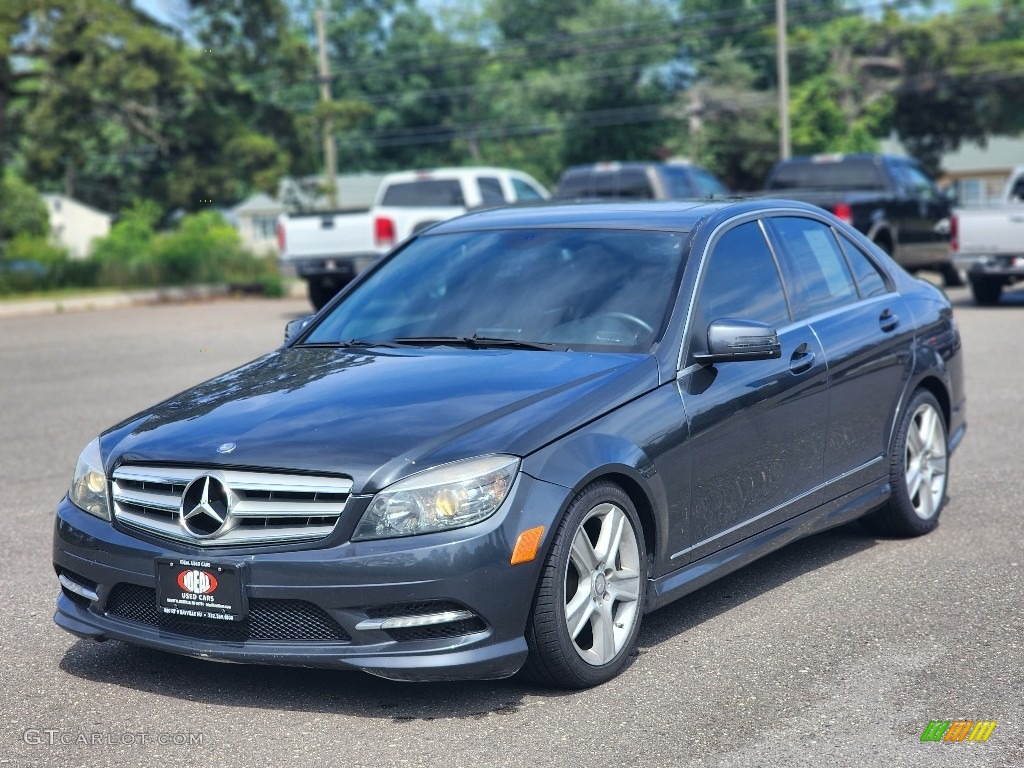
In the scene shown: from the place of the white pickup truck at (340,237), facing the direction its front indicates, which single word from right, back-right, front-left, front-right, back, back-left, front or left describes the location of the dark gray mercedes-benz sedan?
back-right

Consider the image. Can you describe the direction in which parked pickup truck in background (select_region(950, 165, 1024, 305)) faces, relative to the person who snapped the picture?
facing away from the viewer and to the right of the viewer

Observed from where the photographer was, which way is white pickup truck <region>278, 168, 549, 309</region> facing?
facing away from the viewer and to the right of the viewer

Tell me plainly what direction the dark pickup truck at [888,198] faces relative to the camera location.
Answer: facing away from the viewer and to the right of the viewer

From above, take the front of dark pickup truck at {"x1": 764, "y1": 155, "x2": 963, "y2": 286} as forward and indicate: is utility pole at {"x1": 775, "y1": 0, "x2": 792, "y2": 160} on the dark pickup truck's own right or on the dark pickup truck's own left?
on the dark pickup truck's own left

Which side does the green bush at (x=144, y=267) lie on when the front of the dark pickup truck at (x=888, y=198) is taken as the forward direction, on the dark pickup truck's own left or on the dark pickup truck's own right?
on the dark pickup truck's own left

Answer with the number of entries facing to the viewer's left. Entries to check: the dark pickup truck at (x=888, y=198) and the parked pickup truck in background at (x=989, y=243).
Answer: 0

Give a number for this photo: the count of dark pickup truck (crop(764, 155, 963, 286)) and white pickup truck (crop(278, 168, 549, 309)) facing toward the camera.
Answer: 0

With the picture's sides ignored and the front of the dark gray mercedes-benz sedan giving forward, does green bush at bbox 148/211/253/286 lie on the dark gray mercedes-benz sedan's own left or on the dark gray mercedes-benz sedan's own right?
on the dark gray mercedes-benz sedan's own right

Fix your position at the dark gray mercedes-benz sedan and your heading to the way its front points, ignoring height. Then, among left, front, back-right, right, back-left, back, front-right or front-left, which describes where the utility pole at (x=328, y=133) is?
back-right

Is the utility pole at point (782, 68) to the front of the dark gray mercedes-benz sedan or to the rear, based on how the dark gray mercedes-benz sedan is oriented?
to the rear
